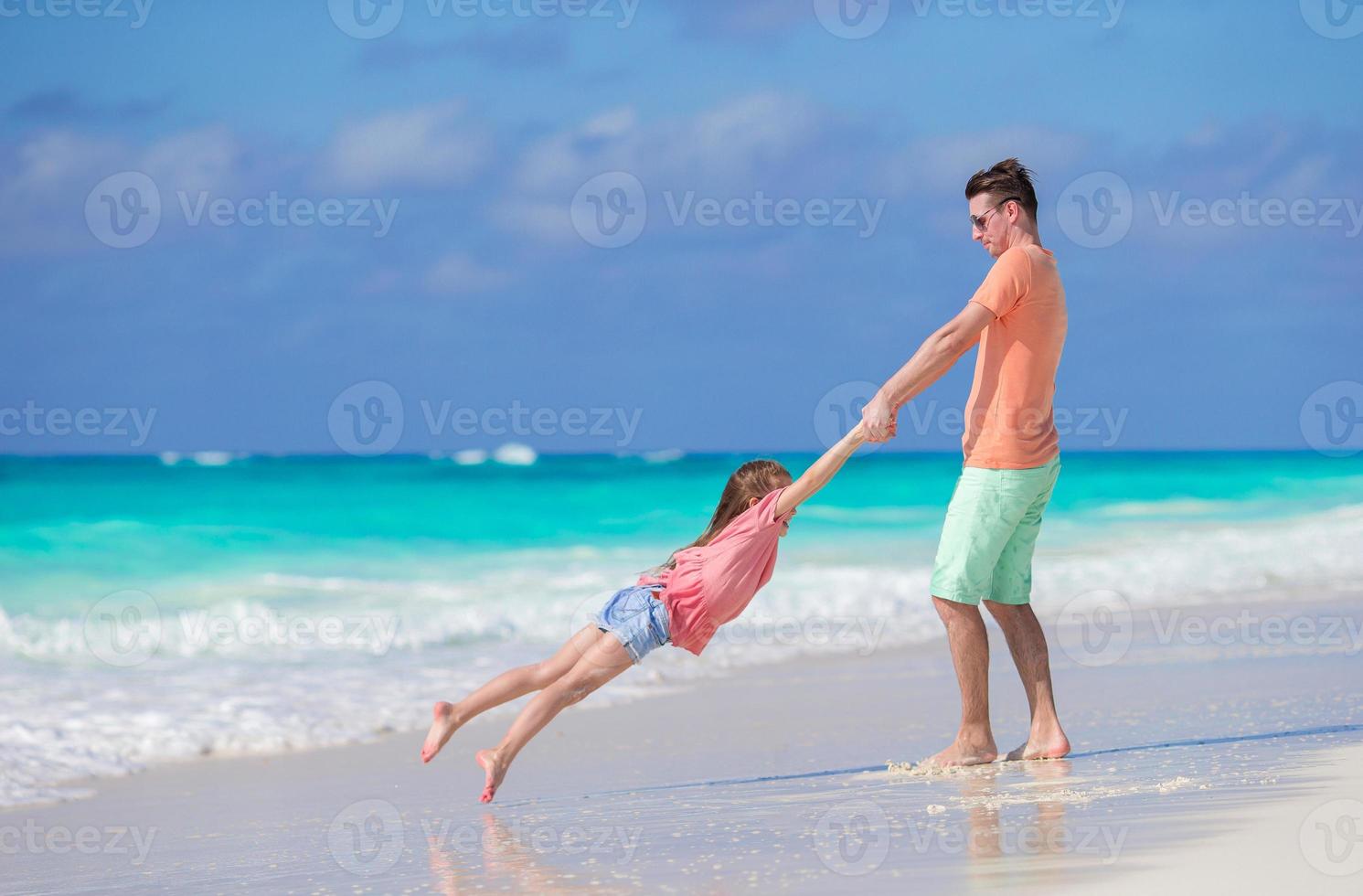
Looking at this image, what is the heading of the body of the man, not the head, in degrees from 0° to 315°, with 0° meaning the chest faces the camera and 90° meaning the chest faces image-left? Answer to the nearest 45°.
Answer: approximately 90°

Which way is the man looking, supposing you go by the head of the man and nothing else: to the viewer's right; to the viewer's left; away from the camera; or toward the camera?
to the viewer's left
